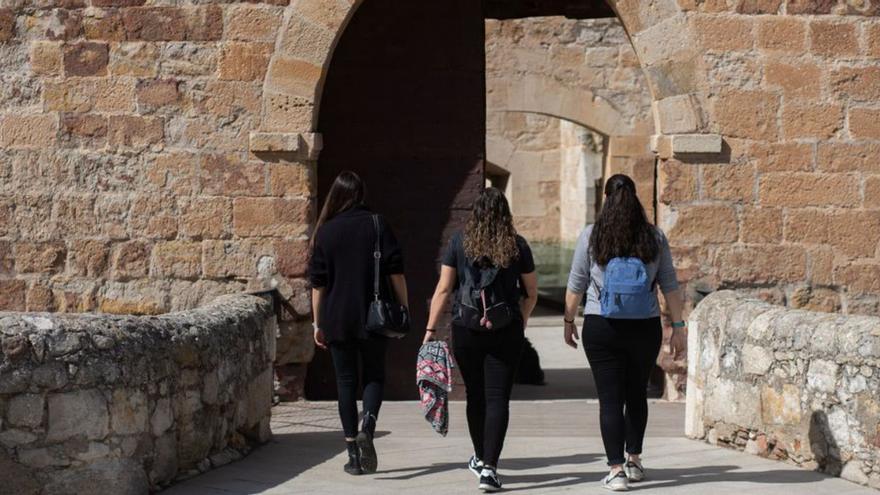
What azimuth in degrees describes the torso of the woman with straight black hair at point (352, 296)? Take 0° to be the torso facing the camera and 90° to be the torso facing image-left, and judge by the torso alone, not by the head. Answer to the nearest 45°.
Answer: approximately 180°

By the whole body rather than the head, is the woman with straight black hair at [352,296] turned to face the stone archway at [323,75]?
yes

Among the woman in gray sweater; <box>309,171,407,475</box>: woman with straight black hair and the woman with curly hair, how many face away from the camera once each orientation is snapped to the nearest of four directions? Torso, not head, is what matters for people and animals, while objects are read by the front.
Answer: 3

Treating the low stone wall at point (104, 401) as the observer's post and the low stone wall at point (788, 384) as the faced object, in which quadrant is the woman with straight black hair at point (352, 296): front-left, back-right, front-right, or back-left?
front-left

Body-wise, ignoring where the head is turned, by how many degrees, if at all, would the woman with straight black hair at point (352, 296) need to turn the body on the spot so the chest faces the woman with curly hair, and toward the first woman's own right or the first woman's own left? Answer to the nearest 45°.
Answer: approximately 135° to the first woman's own right

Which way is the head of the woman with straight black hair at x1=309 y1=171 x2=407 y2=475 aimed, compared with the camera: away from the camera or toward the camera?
away from the camera

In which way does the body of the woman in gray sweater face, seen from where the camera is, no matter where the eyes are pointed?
away from the camera

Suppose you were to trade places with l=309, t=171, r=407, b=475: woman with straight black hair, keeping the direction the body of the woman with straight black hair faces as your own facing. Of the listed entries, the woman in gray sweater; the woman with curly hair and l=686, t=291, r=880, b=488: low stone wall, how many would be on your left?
0

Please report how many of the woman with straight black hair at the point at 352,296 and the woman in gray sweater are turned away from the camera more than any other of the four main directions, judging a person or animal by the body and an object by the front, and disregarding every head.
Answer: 2

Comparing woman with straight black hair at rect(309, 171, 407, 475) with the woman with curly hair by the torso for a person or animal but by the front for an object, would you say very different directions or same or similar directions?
same or similar directions

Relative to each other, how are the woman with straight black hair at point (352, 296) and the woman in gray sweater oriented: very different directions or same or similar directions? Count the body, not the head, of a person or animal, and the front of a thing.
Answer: same or similar directions

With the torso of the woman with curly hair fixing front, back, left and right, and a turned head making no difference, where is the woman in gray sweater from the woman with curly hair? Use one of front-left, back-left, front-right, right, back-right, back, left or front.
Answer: right

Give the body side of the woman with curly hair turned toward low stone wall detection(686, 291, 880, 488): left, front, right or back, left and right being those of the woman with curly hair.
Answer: right

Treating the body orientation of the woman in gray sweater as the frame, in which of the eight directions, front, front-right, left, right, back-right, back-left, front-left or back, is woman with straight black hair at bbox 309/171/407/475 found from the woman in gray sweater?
left

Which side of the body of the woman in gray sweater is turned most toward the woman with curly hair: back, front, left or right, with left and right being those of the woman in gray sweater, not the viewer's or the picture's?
left

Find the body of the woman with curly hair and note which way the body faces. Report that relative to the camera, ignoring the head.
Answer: away from the camera

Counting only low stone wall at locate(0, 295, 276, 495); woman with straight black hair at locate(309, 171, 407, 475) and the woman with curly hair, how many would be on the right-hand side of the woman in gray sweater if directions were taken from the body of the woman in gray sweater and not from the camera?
0

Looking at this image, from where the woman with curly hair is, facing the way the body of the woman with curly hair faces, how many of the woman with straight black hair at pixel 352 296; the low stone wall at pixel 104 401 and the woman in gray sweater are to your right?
1
